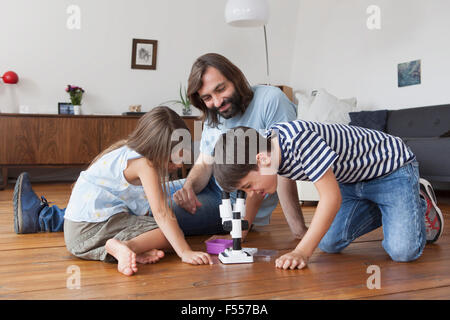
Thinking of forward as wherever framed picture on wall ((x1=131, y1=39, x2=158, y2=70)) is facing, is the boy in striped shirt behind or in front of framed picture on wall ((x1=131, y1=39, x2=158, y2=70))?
in front

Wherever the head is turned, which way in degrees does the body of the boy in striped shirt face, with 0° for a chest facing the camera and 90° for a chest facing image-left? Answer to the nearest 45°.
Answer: approximately 90°

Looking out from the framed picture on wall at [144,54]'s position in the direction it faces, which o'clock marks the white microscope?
The white microscope is roughly at 12 o'clock from the framed picture on wall.

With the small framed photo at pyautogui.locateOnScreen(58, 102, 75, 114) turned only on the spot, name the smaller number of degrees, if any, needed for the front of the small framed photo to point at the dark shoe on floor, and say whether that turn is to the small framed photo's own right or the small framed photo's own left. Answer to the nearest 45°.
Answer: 0° — it already faces it

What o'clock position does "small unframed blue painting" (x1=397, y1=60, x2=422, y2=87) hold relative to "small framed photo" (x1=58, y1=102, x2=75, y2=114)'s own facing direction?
"small unframed blue painting" (x1=397, y1=60, x2=422, y2=87) is roughly at 10 o'clock from "small framed photo" (x1=58, y1=102, x2=75, y2=114).

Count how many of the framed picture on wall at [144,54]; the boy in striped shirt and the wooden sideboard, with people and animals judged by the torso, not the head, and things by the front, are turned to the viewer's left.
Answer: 1

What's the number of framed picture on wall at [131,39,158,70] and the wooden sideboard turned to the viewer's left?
0

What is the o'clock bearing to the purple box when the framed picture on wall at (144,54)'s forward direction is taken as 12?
The purple box is roughly at 12 o'clock from the framed picture on wall.

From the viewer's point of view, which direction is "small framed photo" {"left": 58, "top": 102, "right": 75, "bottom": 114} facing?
toward the camera

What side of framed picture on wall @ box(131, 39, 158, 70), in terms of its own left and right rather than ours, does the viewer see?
front

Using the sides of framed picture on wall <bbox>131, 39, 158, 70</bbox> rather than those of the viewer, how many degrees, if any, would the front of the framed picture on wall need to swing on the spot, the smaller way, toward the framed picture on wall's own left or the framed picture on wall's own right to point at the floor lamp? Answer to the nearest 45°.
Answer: approximately 45° to the framed picture on wall's own left

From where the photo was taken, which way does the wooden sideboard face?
toward the camera
